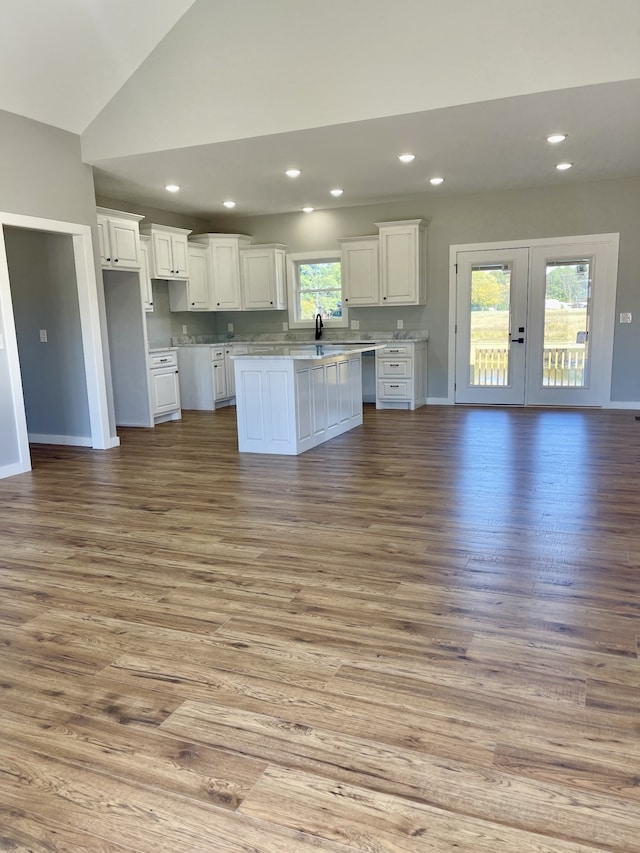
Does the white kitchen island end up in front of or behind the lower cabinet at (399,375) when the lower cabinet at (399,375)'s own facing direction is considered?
in front

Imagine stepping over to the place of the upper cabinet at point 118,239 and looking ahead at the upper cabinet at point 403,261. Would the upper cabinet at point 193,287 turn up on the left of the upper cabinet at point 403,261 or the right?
left

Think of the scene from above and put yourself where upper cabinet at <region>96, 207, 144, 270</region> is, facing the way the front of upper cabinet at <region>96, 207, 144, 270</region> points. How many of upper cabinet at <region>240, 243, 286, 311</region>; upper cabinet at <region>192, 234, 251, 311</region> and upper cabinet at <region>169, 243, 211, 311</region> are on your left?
3

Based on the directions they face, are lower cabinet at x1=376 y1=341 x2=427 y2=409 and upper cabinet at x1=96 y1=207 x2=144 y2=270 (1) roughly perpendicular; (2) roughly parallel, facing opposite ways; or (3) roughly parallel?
roughly perpendicular

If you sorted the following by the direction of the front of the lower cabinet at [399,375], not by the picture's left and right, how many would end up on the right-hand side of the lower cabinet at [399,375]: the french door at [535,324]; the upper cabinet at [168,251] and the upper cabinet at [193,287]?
2

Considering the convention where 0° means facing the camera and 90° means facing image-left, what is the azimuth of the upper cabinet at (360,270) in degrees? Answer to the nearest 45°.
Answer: approximately 0°

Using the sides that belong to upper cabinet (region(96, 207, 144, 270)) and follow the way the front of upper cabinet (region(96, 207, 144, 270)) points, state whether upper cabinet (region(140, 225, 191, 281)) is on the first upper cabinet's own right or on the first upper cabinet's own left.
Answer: on the first upper cabinet's own left

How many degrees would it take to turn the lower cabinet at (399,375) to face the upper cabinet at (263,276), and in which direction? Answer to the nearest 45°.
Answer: approximately 135° to its right

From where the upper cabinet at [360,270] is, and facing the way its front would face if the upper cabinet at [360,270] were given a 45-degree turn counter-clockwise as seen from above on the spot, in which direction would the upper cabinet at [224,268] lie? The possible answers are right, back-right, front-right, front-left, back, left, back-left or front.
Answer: back-right

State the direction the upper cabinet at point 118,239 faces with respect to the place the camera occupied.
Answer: facing the viewer and to the right of the viewer

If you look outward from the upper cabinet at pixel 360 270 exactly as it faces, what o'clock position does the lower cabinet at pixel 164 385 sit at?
The lower cabinet is roughly at 2 o'clock from the upper cabinet.

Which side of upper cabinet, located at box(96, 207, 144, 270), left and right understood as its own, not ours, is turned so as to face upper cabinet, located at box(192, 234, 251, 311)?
left

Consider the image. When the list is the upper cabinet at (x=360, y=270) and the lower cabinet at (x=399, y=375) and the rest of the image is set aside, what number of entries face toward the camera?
2
